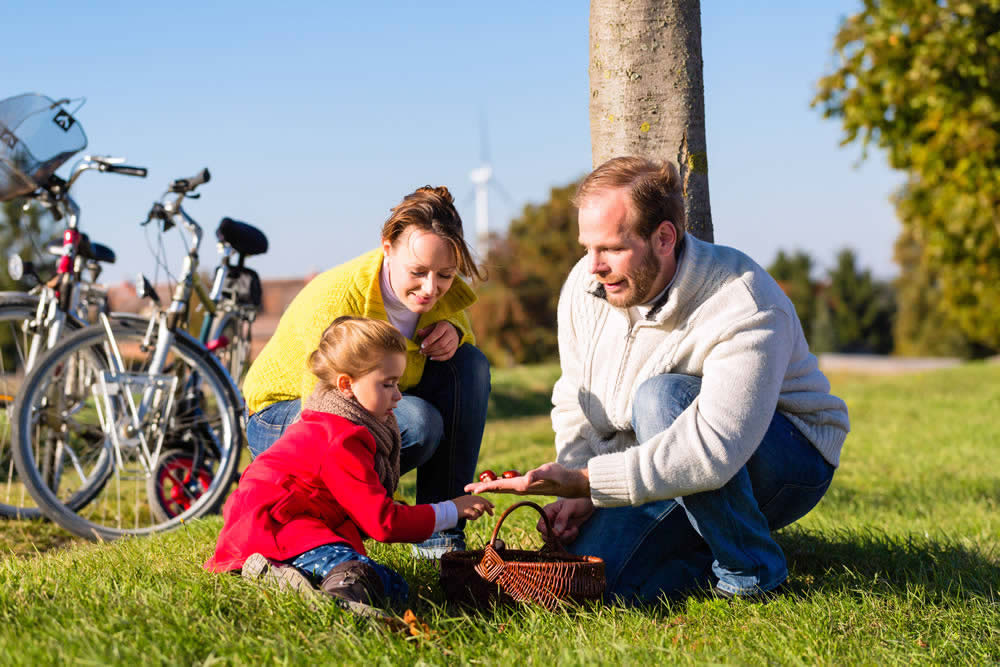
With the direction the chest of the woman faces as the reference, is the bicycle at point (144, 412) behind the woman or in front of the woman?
behind

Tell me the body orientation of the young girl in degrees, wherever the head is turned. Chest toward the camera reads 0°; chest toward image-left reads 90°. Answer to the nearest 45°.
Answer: approximately 270°

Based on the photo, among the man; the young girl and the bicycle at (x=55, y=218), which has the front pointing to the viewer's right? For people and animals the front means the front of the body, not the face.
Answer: the young girl

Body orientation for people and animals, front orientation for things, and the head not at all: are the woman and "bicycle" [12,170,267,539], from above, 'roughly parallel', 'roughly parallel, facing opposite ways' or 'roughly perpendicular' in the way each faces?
roughly perpendicular

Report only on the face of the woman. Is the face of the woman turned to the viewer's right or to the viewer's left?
to the viewer's right

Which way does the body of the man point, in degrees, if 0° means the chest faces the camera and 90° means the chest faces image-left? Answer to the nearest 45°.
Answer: approximately 45°

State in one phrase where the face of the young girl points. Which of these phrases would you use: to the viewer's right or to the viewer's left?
to the viewer's right

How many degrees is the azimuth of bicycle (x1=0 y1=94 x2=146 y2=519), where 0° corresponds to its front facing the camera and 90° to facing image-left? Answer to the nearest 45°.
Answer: approximately 45°

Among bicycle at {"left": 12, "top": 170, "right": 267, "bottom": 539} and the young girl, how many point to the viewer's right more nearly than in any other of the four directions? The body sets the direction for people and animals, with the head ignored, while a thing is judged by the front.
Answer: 1

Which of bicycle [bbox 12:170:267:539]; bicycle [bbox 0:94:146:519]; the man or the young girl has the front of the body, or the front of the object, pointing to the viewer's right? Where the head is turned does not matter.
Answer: the young girl
